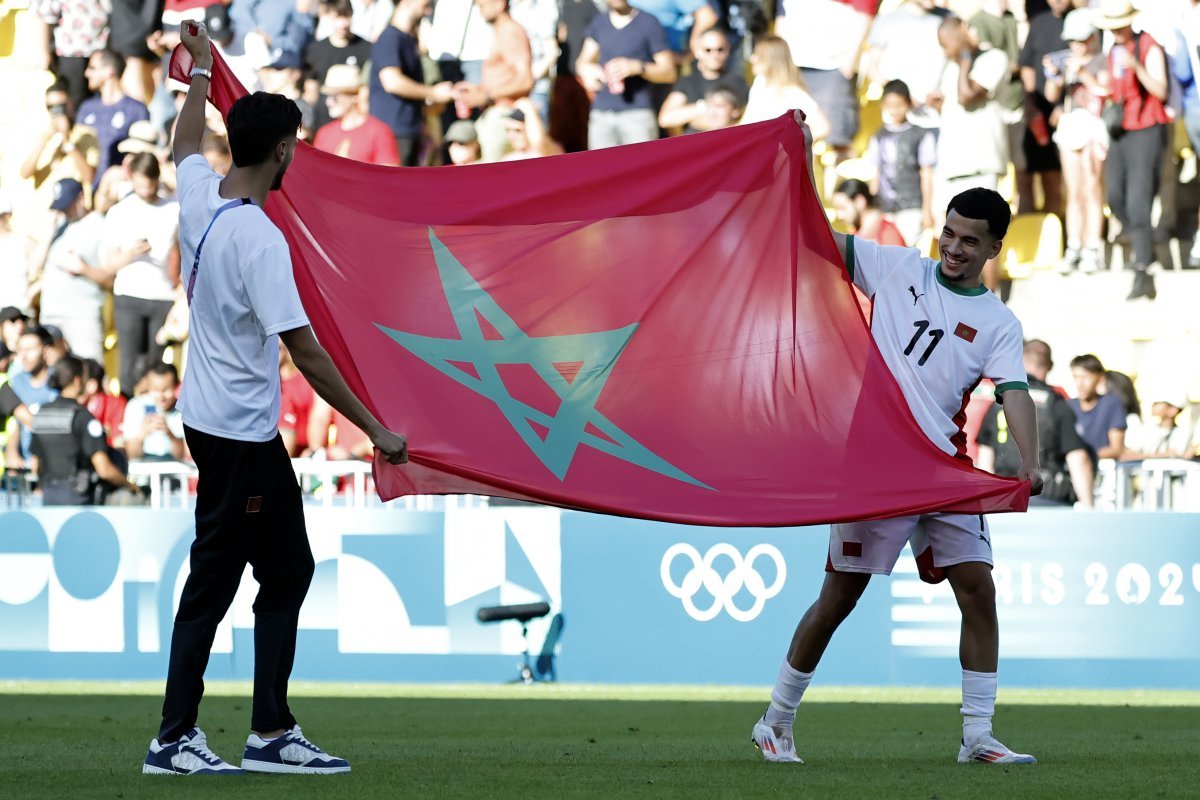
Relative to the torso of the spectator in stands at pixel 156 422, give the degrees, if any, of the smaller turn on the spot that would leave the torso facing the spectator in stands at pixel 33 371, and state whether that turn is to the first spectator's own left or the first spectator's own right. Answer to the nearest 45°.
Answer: approximately 135° to the first spectator's own right

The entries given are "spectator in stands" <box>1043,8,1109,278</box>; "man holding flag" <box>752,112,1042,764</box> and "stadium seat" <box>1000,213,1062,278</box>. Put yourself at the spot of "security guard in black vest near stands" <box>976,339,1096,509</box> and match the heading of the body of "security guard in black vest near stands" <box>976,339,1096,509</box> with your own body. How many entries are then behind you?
1

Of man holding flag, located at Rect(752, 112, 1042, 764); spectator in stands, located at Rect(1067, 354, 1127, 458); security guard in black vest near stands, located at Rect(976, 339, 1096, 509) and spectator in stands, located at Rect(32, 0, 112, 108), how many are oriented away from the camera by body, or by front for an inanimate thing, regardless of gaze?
1

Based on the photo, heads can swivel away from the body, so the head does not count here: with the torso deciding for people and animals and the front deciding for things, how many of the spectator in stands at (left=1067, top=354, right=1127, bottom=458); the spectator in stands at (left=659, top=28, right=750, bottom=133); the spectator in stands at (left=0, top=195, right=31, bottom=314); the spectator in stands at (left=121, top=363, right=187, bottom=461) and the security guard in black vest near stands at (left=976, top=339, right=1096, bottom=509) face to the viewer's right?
0

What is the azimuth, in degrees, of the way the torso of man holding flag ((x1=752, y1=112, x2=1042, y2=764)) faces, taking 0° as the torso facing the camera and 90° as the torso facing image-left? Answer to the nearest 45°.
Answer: approximately 0°

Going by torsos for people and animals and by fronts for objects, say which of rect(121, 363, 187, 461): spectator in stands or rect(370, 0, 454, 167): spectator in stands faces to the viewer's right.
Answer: rect(370, 0, 454, 167): spectator in stands

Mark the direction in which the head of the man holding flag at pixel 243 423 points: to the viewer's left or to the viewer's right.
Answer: to the viewer's right

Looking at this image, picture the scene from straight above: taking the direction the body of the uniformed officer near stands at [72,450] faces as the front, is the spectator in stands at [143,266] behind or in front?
in front

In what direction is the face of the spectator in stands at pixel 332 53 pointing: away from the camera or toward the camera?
toward the camera

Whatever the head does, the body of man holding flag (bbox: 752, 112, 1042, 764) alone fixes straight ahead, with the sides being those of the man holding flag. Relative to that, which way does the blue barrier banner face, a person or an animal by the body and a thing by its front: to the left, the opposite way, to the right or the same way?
the same way

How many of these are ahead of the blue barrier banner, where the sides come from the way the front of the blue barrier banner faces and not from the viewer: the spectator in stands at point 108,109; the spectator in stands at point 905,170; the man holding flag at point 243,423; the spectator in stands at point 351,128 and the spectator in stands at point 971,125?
1

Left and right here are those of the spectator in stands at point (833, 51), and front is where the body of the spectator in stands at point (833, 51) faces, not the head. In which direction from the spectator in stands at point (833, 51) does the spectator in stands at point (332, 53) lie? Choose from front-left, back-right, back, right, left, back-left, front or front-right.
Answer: right

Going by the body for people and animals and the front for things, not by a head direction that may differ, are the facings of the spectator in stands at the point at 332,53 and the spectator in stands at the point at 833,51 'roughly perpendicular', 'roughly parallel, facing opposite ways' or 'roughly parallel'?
roughly parallel

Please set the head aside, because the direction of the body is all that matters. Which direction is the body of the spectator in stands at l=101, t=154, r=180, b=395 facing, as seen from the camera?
toward the camera

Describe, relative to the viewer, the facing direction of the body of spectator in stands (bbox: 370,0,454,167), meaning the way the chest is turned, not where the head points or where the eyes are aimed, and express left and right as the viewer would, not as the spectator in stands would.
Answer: facing to the right of the viewer

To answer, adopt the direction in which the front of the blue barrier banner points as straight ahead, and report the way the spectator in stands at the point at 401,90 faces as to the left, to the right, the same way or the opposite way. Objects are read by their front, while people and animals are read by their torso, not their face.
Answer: to the left
